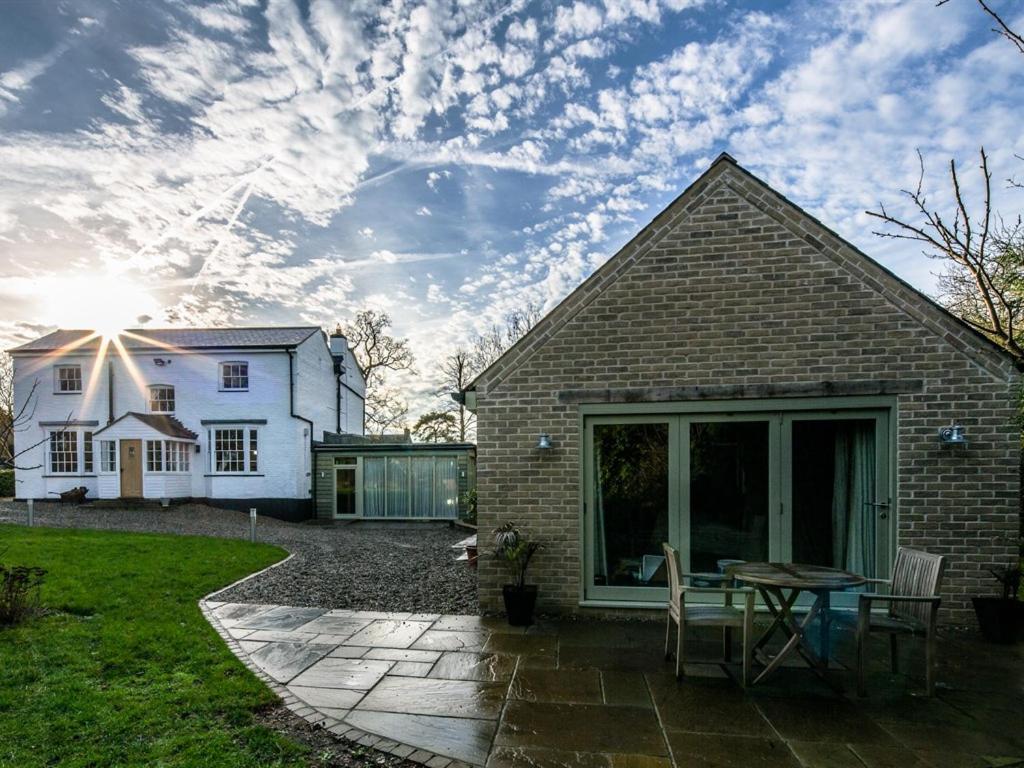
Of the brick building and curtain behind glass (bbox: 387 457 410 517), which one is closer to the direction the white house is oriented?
the brick building

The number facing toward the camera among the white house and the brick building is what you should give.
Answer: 2

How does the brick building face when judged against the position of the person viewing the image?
facing the viewer

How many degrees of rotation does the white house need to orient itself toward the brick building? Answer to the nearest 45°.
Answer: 0° — it already faces it

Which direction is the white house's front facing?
toward the camera

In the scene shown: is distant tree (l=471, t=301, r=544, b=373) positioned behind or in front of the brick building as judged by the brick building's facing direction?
behind

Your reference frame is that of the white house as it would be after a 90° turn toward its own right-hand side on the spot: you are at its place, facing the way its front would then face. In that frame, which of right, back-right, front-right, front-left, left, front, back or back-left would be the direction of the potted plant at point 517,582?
left
